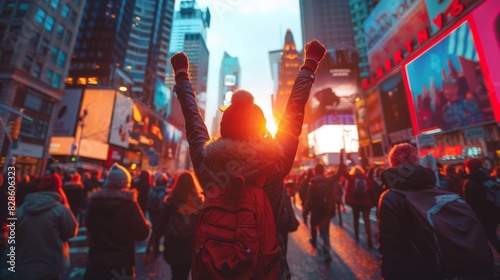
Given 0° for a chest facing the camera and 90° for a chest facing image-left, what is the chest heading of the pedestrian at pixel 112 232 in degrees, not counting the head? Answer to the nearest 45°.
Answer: approximately 180°

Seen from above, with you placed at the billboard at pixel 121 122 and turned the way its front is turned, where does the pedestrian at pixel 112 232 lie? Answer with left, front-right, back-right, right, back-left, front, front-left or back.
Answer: front-right

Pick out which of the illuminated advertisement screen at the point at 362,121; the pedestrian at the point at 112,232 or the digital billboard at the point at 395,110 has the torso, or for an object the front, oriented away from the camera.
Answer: the pedestrian

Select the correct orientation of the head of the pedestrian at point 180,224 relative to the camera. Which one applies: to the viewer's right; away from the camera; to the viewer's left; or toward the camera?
away from the camera

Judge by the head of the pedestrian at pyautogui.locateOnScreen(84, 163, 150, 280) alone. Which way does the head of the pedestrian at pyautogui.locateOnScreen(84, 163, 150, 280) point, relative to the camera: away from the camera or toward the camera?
away from the camera

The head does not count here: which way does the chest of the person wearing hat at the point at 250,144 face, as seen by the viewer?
away from the camera

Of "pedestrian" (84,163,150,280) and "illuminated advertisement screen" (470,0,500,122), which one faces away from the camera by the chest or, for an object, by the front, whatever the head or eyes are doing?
the pedestrian

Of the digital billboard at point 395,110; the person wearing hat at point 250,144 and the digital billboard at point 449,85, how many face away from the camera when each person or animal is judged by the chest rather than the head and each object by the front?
1

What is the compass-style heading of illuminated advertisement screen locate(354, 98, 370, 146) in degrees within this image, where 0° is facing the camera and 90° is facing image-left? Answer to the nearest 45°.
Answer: approximately 45°

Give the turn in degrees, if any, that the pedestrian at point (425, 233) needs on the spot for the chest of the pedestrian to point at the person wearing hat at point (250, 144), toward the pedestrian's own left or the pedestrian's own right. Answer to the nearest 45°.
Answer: approximately 90° to the pedestrian's own left

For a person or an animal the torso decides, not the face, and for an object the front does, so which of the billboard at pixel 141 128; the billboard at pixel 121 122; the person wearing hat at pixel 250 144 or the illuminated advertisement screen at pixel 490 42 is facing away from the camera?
the person wearing hat

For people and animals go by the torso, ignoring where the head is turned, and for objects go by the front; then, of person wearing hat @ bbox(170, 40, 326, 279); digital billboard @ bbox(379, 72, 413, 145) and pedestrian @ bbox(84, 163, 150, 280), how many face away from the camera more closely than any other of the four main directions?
2
